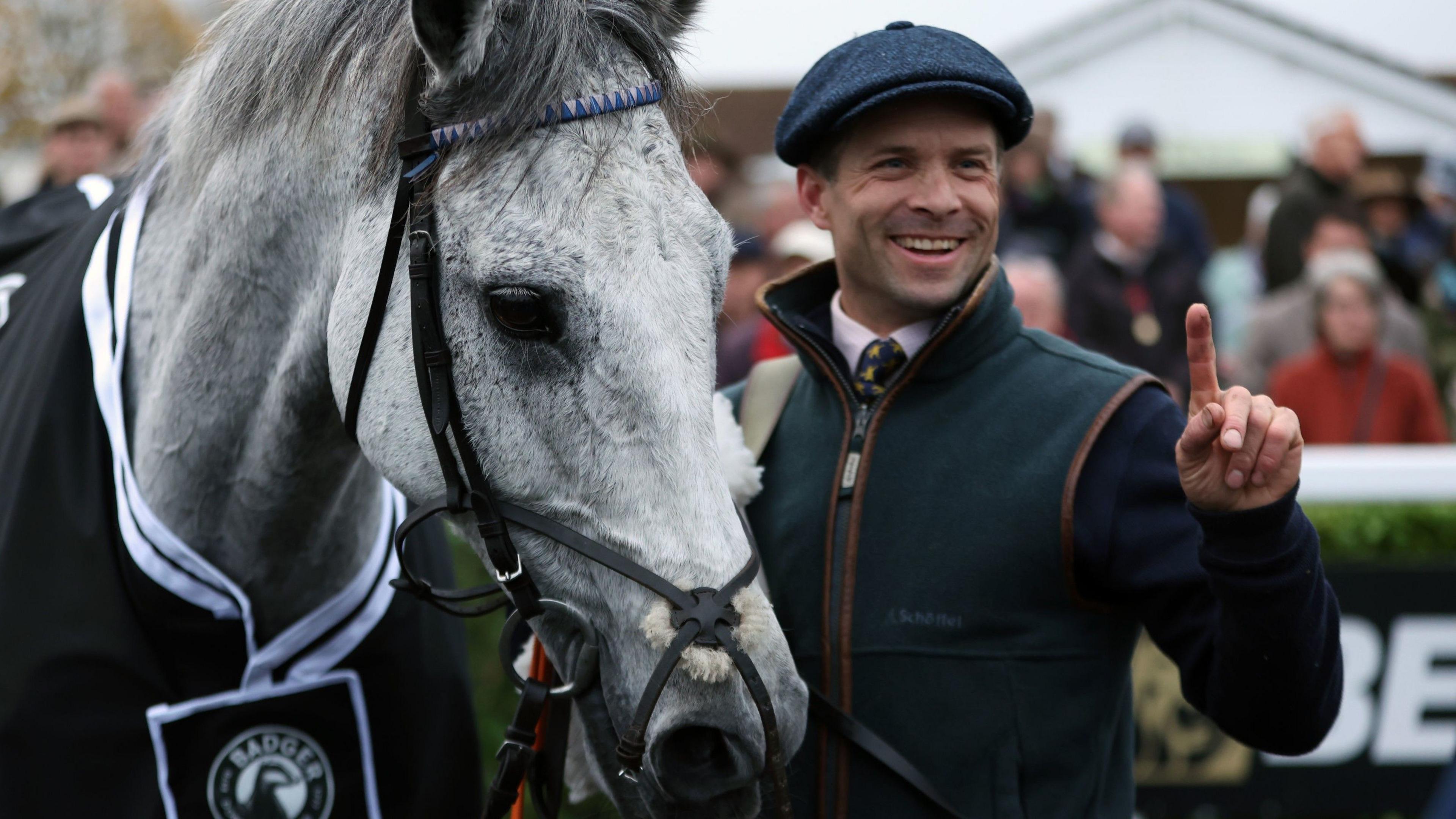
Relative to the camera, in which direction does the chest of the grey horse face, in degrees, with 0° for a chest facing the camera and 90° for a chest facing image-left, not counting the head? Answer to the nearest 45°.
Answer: approximately 315°

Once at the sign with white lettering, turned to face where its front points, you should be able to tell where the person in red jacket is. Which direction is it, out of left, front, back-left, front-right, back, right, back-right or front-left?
back

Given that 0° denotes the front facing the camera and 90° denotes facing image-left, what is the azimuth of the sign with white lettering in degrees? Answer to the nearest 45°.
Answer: approximately 0°

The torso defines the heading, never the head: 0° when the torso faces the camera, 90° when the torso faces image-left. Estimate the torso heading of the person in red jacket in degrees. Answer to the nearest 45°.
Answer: approximately 0°

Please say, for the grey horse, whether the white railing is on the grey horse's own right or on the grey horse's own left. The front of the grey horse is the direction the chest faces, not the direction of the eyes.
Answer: on the grey horse's own left

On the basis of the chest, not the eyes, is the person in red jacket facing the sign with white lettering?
yes

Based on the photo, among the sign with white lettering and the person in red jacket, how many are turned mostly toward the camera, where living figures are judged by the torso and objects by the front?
2

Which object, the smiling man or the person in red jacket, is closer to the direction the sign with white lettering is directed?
the smiling man
